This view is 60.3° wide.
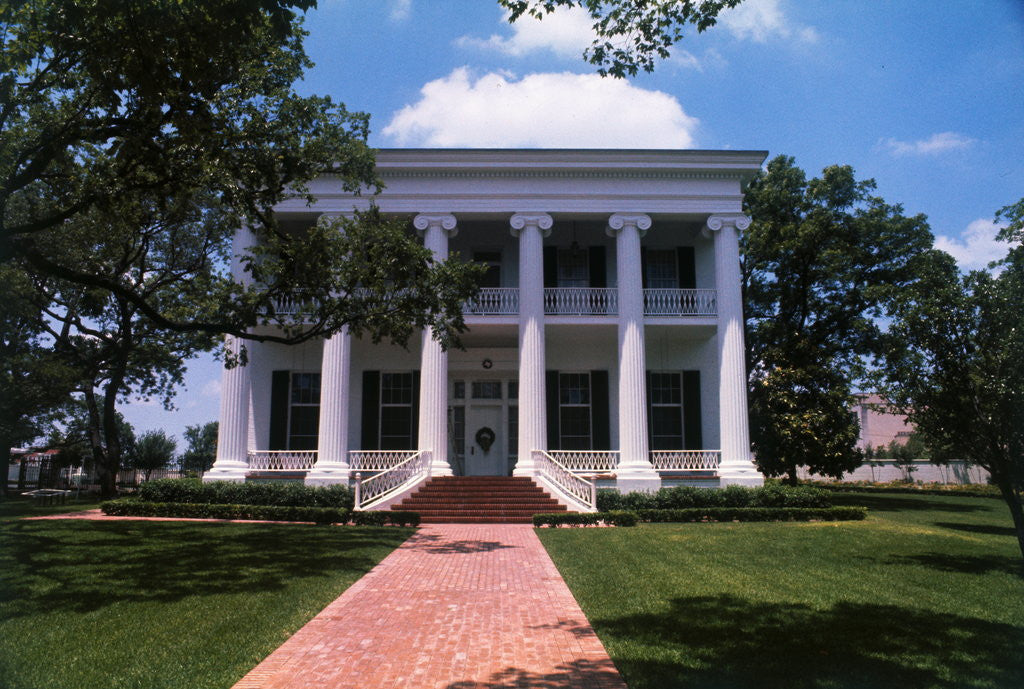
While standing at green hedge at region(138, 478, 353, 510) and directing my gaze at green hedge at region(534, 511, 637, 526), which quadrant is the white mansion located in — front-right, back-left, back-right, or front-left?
front-left

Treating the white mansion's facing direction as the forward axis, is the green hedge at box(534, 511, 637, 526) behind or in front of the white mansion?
in front

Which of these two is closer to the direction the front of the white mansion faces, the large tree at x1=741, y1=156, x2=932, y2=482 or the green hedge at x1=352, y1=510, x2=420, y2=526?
the green hedge

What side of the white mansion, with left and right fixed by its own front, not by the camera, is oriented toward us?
front

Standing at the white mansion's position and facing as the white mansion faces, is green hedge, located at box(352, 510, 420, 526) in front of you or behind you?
in front

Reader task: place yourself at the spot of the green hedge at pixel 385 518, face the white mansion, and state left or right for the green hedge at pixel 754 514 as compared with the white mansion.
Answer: right

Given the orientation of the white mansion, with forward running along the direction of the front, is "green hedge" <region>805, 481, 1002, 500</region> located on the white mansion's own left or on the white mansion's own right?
on the white mansion's own left

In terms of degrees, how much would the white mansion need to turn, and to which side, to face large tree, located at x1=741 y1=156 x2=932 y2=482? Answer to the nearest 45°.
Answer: approximately 90° to its left

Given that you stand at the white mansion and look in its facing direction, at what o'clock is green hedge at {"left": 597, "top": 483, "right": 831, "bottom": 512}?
The green hedge is roughly at 10 o'clock from the white mansion.
